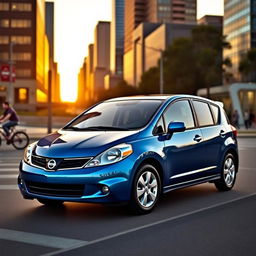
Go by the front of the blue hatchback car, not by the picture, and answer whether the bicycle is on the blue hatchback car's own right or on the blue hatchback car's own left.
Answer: on the blue hatchback car's own right

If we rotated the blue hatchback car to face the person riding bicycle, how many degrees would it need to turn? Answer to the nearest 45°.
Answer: approximately 135° to its right

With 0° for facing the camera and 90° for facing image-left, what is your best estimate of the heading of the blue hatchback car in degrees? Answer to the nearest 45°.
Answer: approximately 45°
